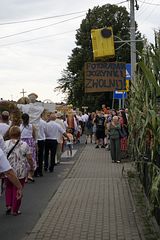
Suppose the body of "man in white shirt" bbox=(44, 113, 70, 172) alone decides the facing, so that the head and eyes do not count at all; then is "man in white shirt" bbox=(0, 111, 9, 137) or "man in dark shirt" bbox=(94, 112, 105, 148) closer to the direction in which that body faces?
the man in dark shirt

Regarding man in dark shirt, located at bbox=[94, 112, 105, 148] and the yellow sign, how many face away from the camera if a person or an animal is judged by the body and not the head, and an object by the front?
0

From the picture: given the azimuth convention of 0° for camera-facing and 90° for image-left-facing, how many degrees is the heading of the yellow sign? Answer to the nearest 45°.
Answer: approximately 0°
